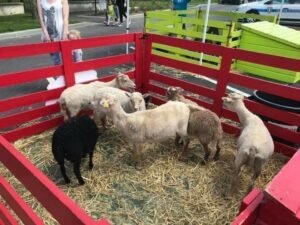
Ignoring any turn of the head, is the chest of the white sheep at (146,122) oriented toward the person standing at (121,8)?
no

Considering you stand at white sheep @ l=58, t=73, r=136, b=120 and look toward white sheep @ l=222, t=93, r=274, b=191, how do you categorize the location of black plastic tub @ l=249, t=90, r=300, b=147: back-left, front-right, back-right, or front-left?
front-left

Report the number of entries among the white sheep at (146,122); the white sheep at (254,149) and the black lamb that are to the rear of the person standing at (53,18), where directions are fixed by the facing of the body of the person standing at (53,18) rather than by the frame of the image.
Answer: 0

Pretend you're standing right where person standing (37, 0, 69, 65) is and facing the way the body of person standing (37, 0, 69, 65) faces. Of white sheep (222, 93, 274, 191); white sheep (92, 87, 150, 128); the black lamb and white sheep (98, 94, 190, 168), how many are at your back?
0

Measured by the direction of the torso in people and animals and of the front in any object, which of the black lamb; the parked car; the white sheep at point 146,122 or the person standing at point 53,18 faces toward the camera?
the person standing

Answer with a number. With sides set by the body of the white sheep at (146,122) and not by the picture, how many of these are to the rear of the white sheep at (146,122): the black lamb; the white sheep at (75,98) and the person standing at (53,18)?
0

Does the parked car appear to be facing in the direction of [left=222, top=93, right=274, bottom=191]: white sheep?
no

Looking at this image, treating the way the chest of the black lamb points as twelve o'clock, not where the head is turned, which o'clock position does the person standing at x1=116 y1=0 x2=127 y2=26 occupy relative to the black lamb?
The person standing is roughly at 11 o'clock from the black lamb.

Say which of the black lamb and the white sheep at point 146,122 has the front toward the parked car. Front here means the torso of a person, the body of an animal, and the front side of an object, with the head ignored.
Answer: the black lamb

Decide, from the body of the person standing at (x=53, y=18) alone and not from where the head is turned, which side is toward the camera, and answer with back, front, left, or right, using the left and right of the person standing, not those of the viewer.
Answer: front

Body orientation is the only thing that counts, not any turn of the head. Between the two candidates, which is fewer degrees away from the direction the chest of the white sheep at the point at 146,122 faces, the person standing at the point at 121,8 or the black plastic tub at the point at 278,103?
the person standing

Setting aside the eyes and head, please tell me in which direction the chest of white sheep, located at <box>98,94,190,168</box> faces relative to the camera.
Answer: to the viewer's left

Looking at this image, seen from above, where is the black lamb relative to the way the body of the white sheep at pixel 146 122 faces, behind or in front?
in front
